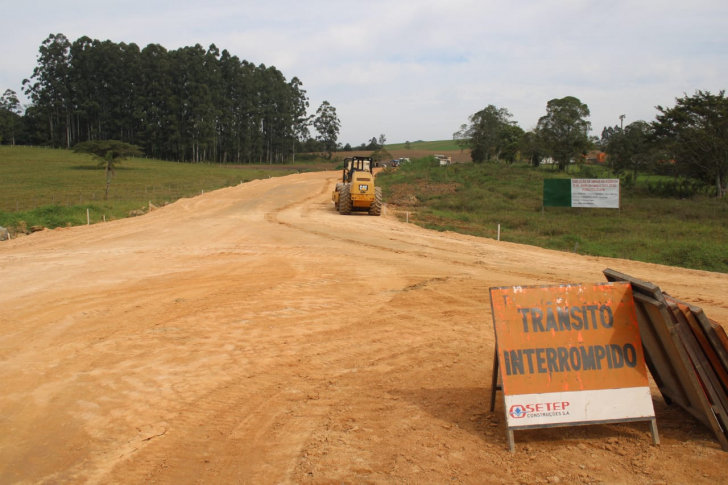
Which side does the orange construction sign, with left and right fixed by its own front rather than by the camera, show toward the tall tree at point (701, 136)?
back

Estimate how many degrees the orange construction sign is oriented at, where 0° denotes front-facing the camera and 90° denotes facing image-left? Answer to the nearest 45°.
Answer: approximately 0°
